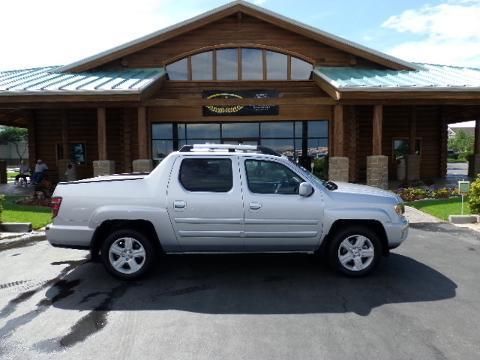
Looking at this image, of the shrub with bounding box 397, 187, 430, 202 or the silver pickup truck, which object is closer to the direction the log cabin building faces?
the silver pickup truck

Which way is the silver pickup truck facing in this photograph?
to the viewer's right

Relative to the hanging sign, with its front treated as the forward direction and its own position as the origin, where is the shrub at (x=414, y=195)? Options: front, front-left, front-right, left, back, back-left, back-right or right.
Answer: front-left

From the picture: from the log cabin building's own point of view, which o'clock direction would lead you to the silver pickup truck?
The silver pickup truck is roughly at 12 o'clock from the log cabin building.

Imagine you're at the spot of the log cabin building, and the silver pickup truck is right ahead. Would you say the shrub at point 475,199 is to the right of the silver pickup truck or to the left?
left

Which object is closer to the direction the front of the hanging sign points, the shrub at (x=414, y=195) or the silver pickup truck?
the silver pickup truck

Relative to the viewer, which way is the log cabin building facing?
toward the camera

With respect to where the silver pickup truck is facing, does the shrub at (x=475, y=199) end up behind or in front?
in front

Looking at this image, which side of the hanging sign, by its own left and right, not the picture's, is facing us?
front

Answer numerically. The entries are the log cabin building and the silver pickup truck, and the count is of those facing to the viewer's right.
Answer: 1

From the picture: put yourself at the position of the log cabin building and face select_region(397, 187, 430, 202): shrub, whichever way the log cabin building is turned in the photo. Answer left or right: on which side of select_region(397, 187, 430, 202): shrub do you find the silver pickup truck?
right

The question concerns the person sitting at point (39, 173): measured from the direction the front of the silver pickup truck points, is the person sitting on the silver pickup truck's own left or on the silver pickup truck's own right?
on the silver pickup truck's own left

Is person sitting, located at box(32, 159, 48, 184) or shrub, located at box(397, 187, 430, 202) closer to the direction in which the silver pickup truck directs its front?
the shrub

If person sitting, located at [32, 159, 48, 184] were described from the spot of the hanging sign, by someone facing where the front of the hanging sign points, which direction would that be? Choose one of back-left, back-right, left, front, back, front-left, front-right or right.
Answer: right

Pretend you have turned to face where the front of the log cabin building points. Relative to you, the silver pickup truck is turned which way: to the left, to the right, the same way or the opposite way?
to the left

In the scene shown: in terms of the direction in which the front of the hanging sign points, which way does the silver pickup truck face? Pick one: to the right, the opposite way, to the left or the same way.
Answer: to the left

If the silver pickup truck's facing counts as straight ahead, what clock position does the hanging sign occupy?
The hanging sign is roughly at 9 o'clock from the silver pickup truck.

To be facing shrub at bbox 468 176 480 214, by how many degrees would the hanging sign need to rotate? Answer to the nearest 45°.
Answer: approximately 45° to its left

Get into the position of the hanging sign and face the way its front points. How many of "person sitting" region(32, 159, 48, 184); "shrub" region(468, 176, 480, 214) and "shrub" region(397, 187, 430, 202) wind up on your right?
1

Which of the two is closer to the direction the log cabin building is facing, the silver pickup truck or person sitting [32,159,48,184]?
the silver pickup truck
